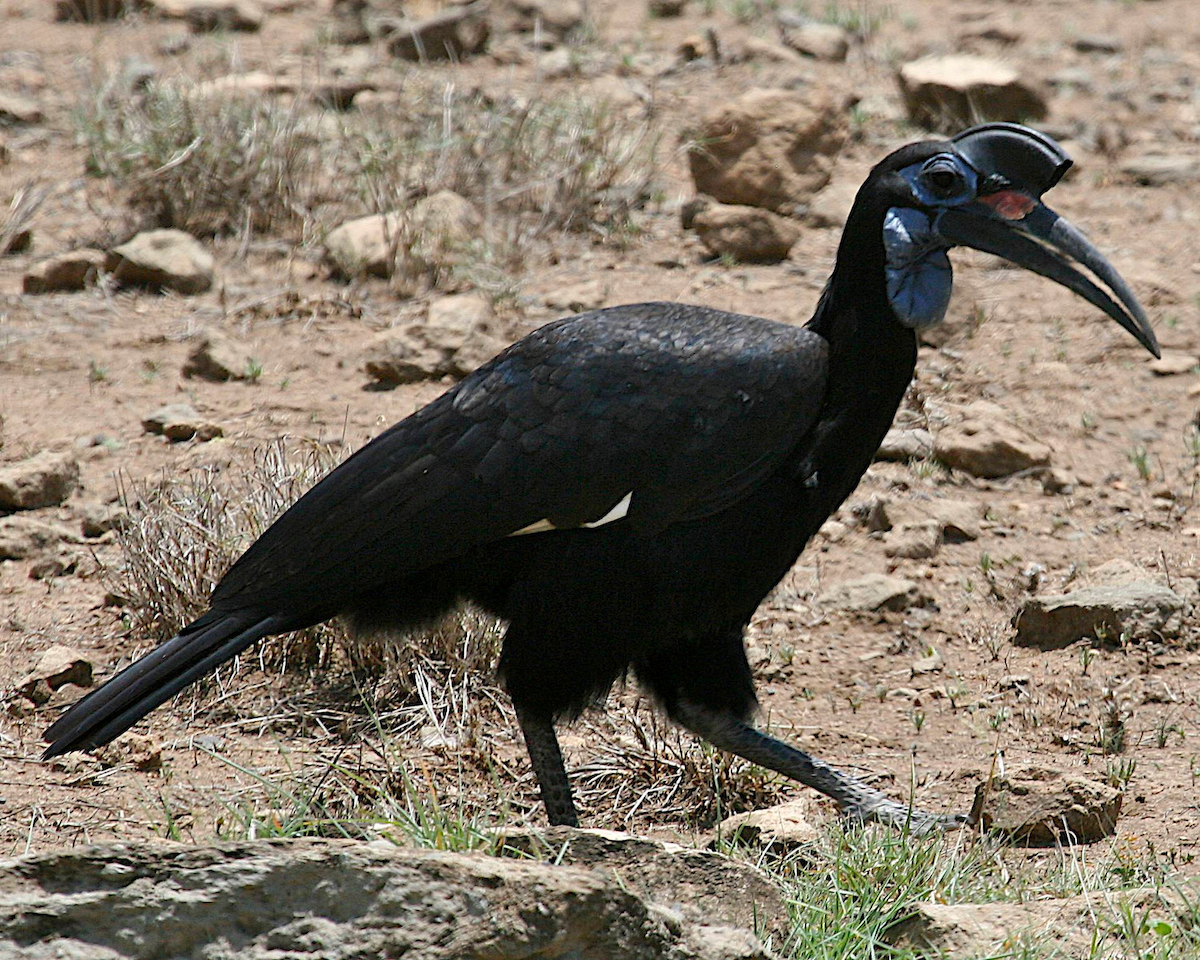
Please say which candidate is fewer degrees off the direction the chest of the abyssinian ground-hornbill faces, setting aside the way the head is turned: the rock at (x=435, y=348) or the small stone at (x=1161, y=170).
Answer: the small stone

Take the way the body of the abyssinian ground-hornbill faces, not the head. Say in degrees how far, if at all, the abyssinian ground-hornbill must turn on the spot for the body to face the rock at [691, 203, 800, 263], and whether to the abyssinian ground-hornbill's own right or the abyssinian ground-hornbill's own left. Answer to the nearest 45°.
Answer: approximately 90° to the abyssinian ground-hornbill's own left

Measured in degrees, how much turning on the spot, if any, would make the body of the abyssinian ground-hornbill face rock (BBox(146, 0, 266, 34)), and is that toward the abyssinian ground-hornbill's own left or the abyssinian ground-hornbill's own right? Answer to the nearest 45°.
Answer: approximately 90° to the abyssinian ground-hornbill's own left

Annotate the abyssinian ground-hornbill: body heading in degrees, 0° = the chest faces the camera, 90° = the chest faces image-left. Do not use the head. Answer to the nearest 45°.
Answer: approximately 270°

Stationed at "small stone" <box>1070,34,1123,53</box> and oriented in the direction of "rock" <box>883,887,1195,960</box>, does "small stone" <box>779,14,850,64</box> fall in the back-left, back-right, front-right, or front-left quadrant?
front-right

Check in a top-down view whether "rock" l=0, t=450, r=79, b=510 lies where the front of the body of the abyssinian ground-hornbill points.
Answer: no

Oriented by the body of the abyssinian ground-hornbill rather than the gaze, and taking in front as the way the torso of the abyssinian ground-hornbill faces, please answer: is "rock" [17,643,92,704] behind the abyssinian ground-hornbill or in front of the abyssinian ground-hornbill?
behind

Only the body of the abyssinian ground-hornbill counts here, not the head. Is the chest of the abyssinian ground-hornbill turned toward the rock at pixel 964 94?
no

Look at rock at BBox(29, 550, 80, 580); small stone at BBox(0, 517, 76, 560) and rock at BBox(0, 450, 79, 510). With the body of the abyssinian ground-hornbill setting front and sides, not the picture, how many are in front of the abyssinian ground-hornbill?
0

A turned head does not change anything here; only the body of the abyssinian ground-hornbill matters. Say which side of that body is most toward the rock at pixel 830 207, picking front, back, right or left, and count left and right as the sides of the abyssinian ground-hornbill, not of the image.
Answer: left

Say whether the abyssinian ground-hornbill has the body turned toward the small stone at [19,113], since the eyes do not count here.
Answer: no

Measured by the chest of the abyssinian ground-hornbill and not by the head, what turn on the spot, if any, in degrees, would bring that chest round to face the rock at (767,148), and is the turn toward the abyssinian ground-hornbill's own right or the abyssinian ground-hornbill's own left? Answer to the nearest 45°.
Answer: approximately 90° to the abyssinian ground-hornbill's own left

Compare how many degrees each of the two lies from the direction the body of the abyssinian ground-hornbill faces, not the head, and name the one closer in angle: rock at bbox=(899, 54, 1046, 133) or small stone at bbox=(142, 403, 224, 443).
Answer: the rock

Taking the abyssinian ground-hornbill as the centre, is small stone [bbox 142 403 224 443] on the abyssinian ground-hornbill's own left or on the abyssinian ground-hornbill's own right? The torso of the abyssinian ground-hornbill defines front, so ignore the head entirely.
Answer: on the abyssinian ground-hornbill's own left

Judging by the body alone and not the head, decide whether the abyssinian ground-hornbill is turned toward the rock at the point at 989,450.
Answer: no

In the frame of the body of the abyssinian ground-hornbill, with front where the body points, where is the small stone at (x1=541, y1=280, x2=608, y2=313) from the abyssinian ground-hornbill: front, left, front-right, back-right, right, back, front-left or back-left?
left
